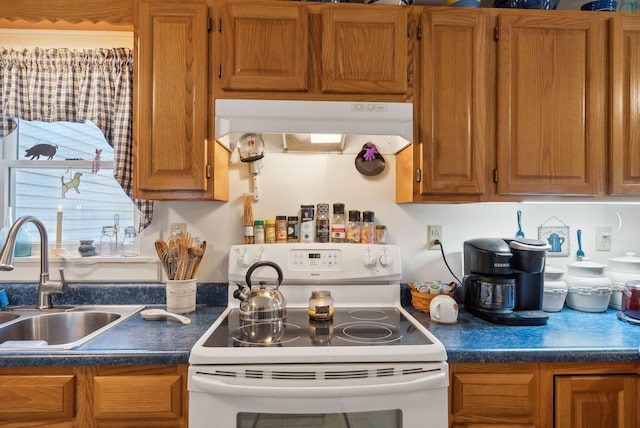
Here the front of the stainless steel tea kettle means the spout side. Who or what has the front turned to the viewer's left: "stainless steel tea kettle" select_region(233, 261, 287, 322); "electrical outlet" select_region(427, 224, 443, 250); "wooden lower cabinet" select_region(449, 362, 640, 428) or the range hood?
the stainless steel tea kettle

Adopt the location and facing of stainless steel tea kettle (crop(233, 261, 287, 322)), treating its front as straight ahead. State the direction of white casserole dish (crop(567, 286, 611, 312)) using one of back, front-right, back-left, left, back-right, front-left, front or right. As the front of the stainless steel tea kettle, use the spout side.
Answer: back

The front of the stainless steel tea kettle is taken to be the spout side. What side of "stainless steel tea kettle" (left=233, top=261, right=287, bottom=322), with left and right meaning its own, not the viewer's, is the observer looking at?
left

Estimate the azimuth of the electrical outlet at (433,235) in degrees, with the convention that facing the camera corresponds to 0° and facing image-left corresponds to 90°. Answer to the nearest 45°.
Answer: approximately 0°

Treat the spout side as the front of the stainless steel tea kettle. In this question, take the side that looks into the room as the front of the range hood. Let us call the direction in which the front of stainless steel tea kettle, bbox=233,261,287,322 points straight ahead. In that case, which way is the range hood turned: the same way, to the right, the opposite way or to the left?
to the left

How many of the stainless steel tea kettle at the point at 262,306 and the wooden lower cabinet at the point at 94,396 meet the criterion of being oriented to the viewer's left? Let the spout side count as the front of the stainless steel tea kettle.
1

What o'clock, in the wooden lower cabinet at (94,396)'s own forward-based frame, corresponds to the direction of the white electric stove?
The white electric stove is roughly at 10 o'clock from the wooden lower cabinet.

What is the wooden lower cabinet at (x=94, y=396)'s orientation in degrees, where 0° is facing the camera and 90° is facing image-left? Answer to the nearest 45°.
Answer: approximately 0°

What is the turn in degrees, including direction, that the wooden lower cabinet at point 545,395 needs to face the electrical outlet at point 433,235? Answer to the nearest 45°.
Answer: approximately 135° to its right

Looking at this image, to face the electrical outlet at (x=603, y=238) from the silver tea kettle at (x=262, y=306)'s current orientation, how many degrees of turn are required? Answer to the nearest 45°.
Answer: approximately 180°
